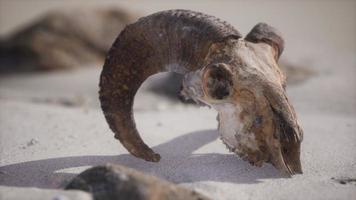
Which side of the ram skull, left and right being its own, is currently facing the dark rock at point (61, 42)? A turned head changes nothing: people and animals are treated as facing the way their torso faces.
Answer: back

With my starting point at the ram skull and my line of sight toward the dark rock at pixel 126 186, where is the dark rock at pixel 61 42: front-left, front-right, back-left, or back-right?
back-right

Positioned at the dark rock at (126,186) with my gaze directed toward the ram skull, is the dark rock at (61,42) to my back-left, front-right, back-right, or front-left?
front-left

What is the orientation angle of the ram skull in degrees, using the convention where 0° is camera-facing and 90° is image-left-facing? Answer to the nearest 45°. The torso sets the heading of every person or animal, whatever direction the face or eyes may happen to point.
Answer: approximately 315°

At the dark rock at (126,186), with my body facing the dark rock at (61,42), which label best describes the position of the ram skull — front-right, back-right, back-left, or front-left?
front-right

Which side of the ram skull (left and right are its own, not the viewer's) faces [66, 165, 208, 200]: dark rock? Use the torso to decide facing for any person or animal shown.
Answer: right
